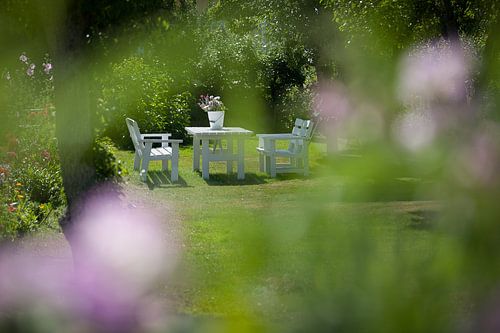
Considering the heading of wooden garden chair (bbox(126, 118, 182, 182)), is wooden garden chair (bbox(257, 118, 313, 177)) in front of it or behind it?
in front

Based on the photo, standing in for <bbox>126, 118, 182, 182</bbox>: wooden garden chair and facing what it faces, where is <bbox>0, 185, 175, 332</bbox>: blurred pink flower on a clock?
The blurred pink flower is roughly at 3 o'clock from the wooden garden chair.

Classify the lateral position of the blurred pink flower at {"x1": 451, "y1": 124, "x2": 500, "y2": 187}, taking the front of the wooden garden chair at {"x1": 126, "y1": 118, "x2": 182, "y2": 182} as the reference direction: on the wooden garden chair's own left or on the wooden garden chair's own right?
on the wooden garden chair's own right

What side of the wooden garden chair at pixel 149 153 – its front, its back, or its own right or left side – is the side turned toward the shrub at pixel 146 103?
left

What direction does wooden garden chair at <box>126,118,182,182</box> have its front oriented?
to the viewer's right

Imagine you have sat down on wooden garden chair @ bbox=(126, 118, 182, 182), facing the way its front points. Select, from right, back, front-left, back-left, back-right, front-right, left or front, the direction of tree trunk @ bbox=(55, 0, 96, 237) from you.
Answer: right

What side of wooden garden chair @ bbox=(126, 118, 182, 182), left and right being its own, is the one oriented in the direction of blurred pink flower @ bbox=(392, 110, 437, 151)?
right

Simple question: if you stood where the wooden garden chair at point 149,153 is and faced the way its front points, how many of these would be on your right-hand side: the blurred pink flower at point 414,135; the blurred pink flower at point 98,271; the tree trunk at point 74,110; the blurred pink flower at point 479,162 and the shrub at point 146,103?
4

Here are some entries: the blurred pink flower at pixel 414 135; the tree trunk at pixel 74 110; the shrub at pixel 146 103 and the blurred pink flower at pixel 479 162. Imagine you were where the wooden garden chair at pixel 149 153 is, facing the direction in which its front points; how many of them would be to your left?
1
